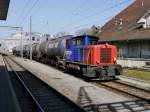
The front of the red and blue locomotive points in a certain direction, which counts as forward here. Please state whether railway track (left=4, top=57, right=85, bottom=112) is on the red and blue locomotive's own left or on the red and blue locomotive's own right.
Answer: on the red and blue locomotive's own right

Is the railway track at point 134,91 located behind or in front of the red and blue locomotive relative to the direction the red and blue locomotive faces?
in front

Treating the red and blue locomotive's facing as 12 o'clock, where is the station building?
The station building is roughly at 8 o'clock from the red and blue locomotive.

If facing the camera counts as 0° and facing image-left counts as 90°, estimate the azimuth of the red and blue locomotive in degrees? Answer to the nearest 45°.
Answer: approximately 315°

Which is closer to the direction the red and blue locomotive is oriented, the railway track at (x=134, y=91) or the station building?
the railway track

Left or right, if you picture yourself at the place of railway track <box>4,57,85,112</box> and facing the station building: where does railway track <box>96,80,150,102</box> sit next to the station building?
right

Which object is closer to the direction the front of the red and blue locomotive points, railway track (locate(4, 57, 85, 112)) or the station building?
the railway track
